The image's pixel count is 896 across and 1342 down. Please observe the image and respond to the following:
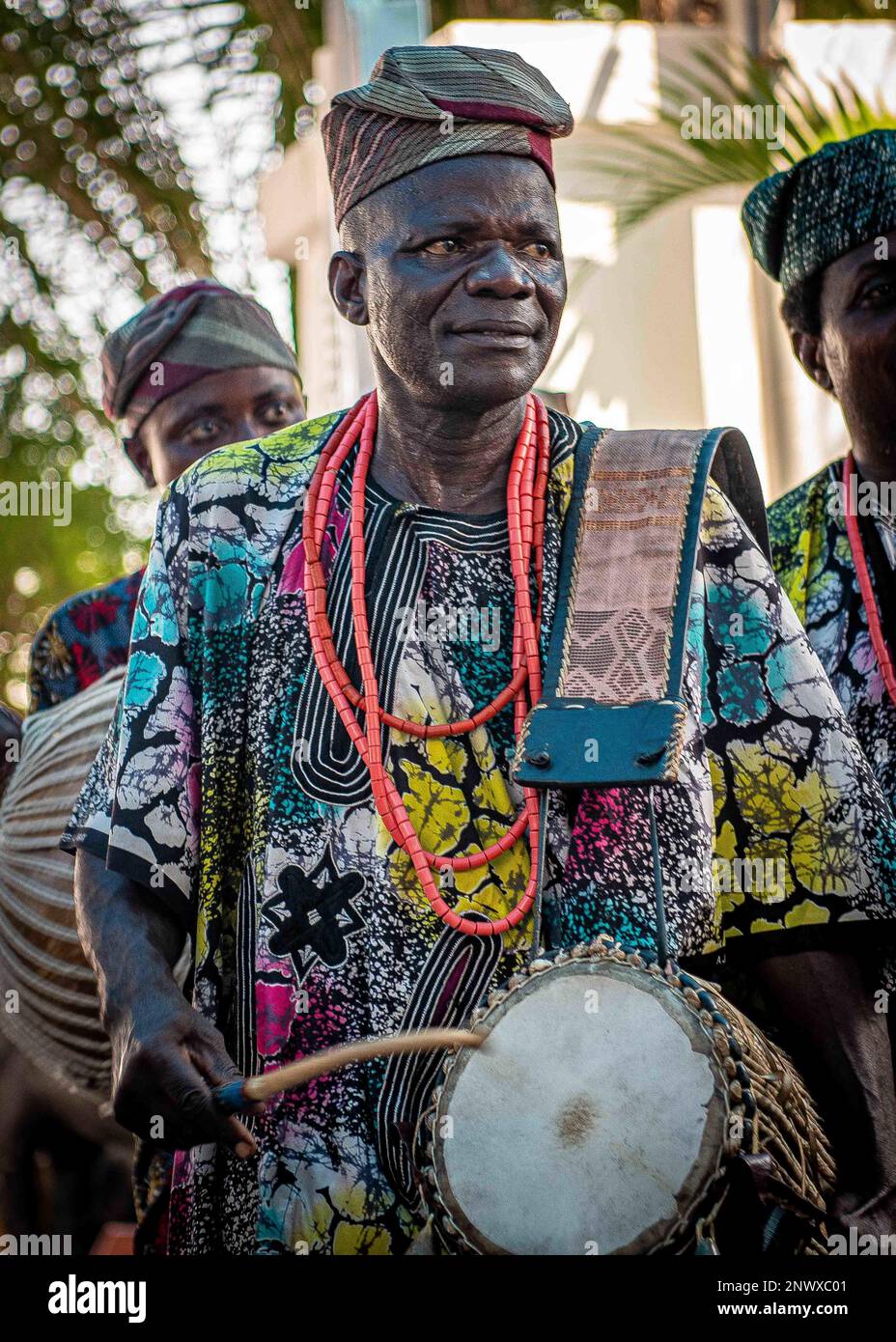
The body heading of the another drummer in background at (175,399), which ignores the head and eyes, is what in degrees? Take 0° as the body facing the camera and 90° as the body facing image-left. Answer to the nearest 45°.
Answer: approximately 315°

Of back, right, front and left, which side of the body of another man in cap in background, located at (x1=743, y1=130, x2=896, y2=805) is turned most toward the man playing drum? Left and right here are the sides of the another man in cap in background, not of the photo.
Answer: right

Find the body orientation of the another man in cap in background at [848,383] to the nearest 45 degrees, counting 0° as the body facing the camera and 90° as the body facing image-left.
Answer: approximately 315°

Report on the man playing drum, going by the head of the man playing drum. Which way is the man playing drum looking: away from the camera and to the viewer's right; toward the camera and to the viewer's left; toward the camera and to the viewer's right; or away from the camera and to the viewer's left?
toward the camera and to the viewer's right
